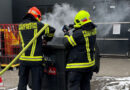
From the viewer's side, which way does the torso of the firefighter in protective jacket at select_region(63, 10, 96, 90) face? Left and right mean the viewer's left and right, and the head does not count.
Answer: facing away from the viewer and to the left of the viewer

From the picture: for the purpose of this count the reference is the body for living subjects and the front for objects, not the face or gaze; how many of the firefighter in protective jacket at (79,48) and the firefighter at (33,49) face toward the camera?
0

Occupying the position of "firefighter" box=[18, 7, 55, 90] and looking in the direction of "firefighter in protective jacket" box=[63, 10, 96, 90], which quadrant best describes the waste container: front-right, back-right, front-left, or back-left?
front-left

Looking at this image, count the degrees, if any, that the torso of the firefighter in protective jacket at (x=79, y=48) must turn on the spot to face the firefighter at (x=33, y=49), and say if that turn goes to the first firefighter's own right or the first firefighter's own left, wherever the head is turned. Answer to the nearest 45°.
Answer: approximately 45° to the first firefighter's own left

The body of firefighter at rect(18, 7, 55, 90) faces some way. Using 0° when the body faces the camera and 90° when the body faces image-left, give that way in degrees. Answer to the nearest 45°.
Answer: approximately 225°

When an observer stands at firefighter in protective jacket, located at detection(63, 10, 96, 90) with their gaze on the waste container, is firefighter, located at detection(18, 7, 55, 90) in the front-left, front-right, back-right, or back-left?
front-left
